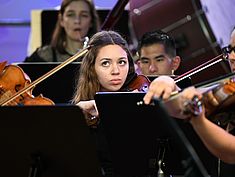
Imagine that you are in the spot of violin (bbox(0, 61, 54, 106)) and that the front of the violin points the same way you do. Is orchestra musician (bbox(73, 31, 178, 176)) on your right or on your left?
on your left

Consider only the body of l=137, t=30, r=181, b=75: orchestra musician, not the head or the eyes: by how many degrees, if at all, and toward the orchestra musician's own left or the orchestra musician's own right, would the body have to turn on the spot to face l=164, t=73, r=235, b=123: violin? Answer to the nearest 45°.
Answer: approximately 45° to the orchestra musician's own left

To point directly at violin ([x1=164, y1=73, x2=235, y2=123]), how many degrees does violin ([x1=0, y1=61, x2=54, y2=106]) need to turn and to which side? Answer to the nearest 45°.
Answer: approximately 45° to its left

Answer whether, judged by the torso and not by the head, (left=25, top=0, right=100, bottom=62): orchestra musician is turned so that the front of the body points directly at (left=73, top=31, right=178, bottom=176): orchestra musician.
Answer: yes

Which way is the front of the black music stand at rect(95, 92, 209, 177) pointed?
away from the camera

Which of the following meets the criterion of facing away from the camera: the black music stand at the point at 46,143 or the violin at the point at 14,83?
the black music stand

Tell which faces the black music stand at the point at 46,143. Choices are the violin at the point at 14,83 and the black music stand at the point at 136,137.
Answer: the violin

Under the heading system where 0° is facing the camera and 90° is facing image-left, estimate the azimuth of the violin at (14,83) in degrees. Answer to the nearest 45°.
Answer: approximately 0°

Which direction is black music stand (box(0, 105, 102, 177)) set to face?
away from the camera
